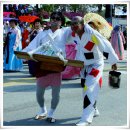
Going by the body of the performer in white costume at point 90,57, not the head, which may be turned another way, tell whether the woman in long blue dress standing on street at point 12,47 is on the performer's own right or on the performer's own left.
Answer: on the performer's own right

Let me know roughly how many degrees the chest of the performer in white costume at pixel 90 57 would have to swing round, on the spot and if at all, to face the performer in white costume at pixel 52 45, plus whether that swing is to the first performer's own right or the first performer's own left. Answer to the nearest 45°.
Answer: approximately 45° to the first performer's own right

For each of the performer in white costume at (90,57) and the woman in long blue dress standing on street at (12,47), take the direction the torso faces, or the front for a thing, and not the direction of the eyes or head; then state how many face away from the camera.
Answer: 0

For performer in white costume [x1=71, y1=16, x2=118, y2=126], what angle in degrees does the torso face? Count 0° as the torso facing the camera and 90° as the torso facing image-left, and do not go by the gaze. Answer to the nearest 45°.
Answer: approximately 45°
